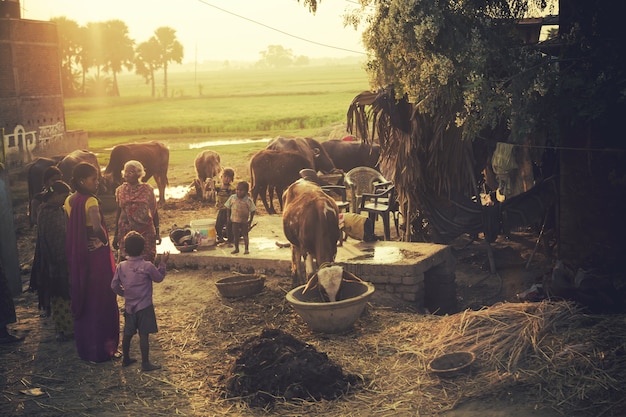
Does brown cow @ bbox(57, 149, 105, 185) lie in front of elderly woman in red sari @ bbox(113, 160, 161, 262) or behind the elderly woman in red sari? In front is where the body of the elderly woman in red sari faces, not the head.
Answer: behind

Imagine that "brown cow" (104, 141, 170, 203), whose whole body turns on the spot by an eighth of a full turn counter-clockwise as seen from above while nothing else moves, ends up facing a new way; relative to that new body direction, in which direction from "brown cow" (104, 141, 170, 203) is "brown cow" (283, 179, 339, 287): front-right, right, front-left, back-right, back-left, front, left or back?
front-left

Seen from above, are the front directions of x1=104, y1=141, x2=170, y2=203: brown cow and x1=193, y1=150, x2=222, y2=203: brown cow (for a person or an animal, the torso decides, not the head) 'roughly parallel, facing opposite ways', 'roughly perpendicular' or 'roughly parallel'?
roughly perpendicular

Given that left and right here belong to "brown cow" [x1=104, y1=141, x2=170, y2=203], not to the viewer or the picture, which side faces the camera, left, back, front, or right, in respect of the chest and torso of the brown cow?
left

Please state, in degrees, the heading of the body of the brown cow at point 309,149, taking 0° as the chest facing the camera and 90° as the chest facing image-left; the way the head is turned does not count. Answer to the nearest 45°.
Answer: approximately 270°

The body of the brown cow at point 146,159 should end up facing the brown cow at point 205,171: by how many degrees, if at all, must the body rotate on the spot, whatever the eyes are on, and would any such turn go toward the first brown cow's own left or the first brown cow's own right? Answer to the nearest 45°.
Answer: approximately 135° to the first brown cow's own left

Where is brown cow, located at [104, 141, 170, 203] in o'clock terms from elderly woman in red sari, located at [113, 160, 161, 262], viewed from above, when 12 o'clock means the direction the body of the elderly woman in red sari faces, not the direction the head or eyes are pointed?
The brown cow is roughly at 6 o'clock from the elderly woman in red sari.

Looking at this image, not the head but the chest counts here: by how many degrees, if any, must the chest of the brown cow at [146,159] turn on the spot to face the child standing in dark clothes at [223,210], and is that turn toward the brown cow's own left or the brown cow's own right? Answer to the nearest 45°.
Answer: approximately 90° to the brown cow's own left

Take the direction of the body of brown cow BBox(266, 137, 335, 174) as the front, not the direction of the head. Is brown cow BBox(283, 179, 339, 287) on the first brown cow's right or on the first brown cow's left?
on the first brown cow's right
